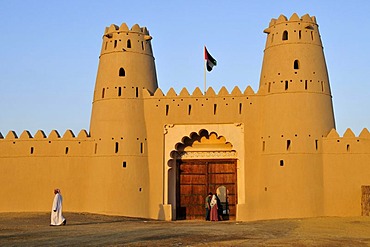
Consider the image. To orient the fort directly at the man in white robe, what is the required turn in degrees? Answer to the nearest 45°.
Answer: approximately 45° to its right

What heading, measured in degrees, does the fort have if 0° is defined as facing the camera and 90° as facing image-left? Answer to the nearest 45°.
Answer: approximately 0°
